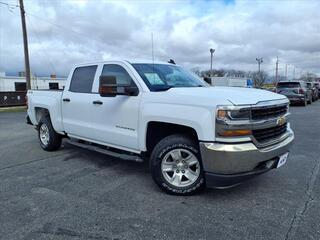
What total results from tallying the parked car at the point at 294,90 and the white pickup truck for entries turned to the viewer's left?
0

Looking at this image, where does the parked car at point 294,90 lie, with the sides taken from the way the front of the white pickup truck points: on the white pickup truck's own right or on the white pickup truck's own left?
on the white pickup truck's own left

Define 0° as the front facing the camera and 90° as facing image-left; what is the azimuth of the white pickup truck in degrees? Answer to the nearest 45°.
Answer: approximately 315°
